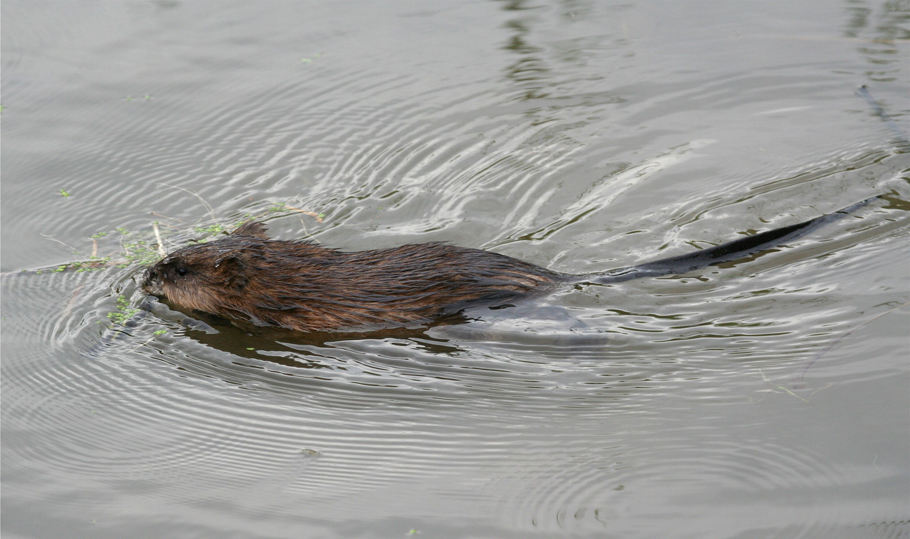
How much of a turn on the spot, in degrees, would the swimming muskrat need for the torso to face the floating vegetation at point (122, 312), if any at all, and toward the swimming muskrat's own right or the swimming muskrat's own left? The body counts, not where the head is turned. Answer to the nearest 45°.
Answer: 0° — it already faces it

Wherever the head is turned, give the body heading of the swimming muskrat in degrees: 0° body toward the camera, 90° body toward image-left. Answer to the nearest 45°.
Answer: approximately 90°
